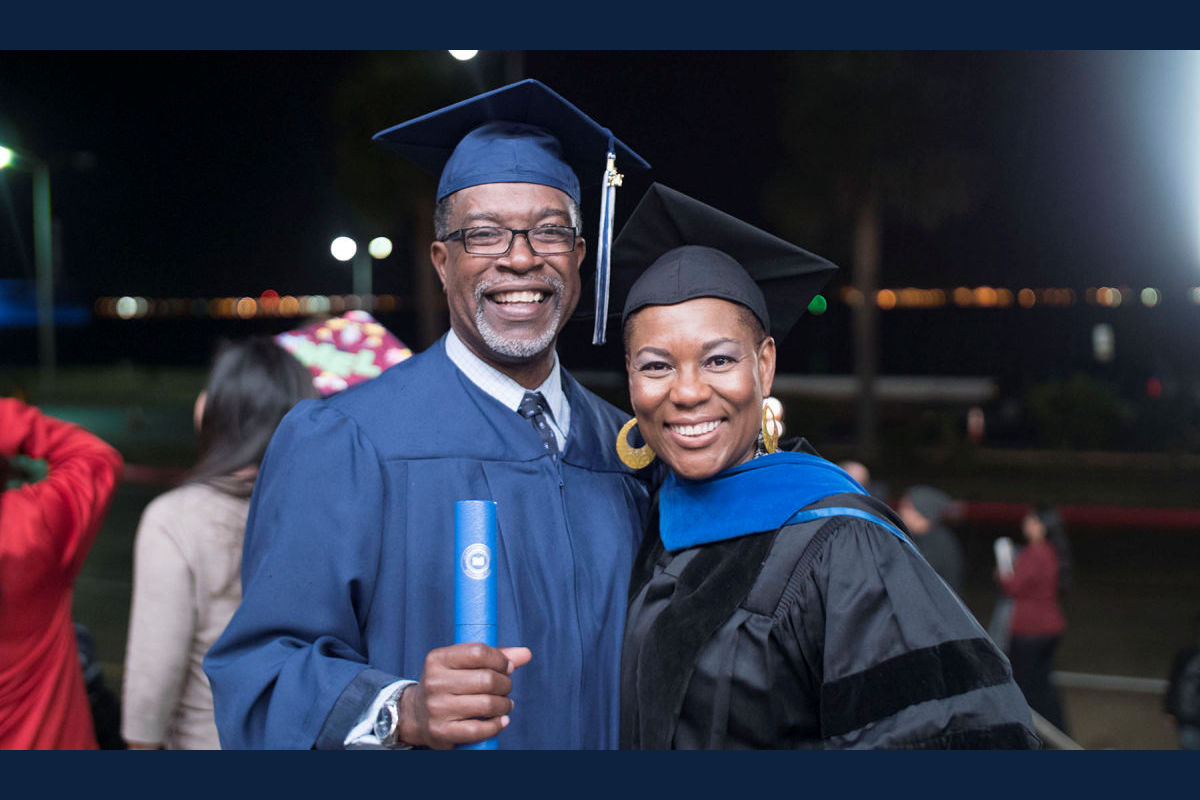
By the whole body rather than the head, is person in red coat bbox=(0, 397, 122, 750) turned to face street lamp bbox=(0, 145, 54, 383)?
yes

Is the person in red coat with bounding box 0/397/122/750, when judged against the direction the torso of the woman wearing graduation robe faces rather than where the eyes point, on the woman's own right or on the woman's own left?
on the woman's own right

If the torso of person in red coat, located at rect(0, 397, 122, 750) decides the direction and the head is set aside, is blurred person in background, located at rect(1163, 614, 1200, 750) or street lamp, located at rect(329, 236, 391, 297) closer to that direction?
the street lamp

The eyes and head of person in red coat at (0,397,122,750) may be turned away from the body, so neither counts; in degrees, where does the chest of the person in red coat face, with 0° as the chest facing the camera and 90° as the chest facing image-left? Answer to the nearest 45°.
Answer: approximately 180°

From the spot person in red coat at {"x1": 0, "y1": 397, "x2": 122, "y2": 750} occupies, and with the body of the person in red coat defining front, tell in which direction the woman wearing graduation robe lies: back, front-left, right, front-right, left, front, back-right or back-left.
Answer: back-right

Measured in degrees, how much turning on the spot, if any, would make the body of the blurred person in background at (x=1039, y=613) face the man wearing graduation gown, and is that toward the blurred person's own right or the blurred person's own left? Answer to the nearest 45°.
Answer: approximately 90° to the blurred person's own left

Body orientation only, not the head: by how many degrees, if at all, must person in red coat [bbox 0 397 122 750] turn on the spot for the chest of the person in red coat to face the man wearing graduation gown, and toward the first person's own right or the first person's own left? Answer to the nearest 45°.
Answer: approximately 135° to the first person's own right

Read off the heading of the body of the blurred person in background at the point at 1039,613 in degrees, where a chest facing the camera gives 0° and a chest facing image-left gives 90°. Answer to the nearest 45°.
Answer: approximately 90°

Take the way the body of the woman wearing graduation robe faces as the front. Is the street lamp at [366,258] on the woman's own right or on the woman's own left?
on the woman's own right

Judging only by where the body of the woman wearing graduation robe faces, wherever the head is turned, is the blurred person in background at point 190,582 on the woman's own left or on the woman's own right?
on the woman's own right
